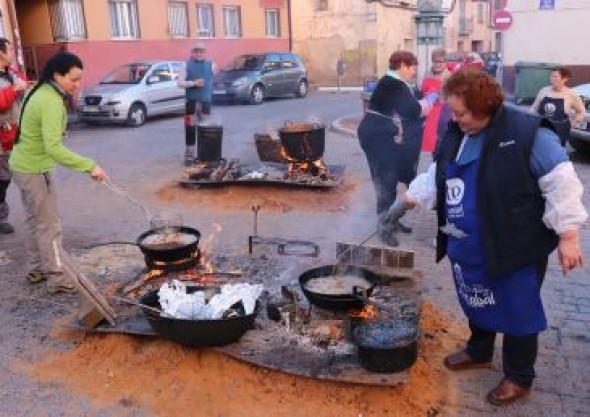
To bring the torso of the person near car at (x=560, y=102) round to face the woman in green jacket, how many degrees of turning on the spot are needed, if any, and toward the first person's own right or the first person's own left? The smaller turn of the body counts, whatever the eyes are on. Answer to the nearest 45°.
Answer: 0° — they already face them

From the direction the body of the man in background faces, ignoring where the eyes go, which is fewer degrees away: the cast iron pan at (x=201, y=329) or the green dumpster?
the cast iron pan

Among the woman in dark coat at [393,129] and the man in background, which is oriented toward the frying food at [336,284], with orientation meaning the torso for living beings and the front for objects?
the man in background

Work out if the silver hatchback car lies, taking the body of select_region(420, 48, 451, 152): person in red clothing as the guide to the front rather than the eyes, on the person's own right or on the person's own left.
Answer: on the person's own right

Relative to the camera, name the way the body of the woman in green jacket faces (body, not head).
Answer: to the viewer's right

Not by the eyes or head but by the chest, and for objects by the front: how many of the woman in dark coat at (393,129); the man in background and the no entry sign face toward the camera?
2
